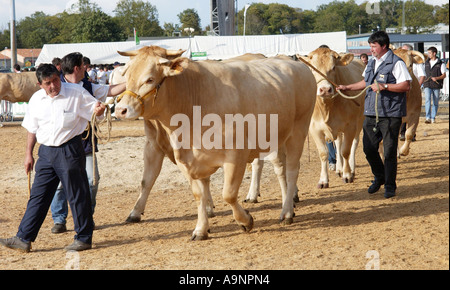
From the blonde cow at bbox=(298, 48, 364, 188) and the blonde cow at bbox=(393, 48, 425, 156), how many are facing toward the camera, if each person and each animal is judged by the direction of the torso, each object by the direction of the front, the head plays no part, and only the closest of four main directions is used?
2

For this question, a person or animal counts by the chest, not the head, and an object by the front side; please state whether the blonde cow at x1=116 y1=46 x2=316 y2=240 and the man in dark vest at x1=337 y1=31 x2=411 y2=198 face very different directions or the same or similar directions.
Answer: same or similar directions

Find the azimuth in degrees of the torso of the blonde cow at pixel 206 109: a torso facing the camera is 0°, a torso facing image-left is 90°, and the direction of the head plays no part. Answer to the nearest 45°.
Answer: approximately 45°

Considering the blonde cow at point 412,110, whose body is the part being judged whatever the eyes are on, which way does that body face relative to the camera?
toward the camera

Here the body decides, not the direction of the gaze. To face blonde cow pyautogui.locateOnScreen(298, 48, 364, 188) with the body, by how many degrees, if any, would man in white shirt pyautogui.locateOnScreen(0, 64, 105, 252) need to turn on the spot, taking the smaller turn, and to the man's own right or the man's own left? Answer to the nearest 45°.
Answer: approximately 180°

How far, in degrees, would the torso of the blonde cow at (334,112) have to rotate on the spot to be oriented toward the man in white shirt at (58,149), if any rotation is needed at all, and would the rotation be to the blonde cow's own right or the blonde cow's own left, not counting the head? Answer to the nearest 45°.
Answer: approximately 45° to the blonde cow's own right

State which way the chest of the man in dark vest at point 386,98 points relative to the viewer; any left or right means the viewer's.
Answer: facing the viewer and to the left of the viewer

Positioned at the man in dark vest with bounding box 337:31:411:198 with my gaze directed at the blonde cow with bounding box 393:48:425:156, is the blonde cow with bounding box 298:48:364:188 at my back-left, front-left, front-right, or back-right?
front-left

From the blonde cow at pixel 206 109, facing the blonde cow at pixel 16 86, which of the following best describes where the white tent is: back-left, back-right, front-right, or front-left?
front-right
